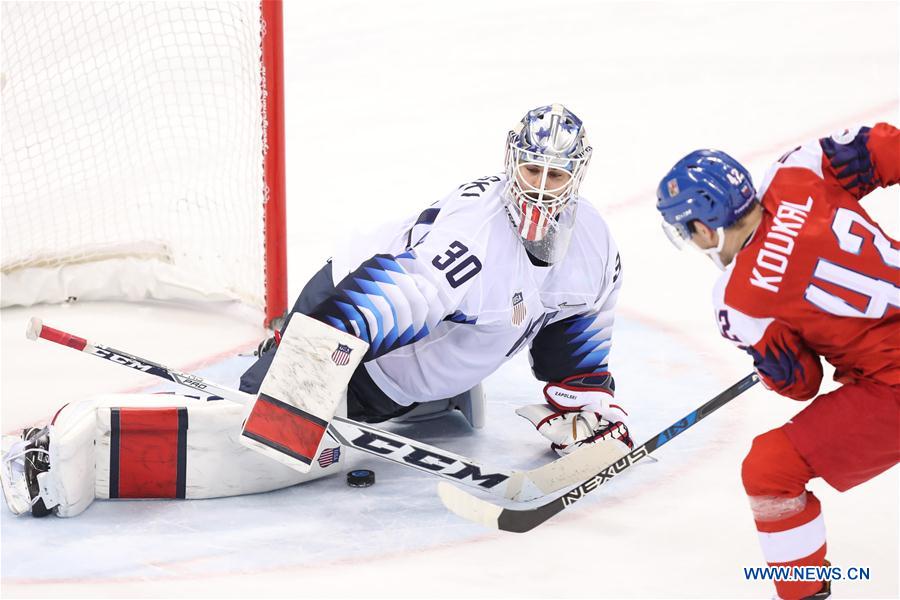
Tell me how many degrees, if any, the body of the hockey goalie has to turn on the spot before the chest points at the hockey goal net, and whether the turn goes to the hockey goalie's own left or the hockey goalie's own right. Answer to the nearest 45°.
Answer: approximately 180°

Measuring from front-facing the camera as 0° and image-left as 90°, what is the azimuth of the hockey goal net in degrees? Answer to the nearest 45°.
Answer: approximately 315°

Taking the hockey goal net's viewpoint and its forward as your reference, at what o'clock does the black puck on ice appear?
The black puck on ice is roughly at 1 o'clock from the hockey goal net.

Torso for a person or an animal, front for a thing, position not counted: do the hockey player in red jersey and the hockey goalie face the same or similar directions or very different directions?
very different directions

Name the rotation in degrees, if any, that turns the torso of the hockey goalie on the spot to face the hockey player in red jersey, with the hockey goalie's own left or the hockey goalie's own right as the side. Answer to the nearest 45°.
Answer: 0° — they already face them

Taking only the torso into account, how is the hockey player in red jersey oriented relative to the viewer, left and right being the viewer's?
facing away from the viewer and to the left of the viewer

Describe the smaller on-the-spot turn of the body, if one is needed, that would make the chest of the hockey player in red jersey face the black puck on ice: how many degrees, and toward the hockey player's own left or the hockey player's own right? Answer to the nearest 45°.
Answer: approximately 45° to the hockey player's own left

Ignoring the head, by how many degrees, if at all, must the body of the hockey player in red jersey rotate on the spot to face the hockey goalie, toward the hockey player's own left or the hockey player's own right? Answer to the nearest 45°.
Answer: approximately 45° to the hockey player's own left
